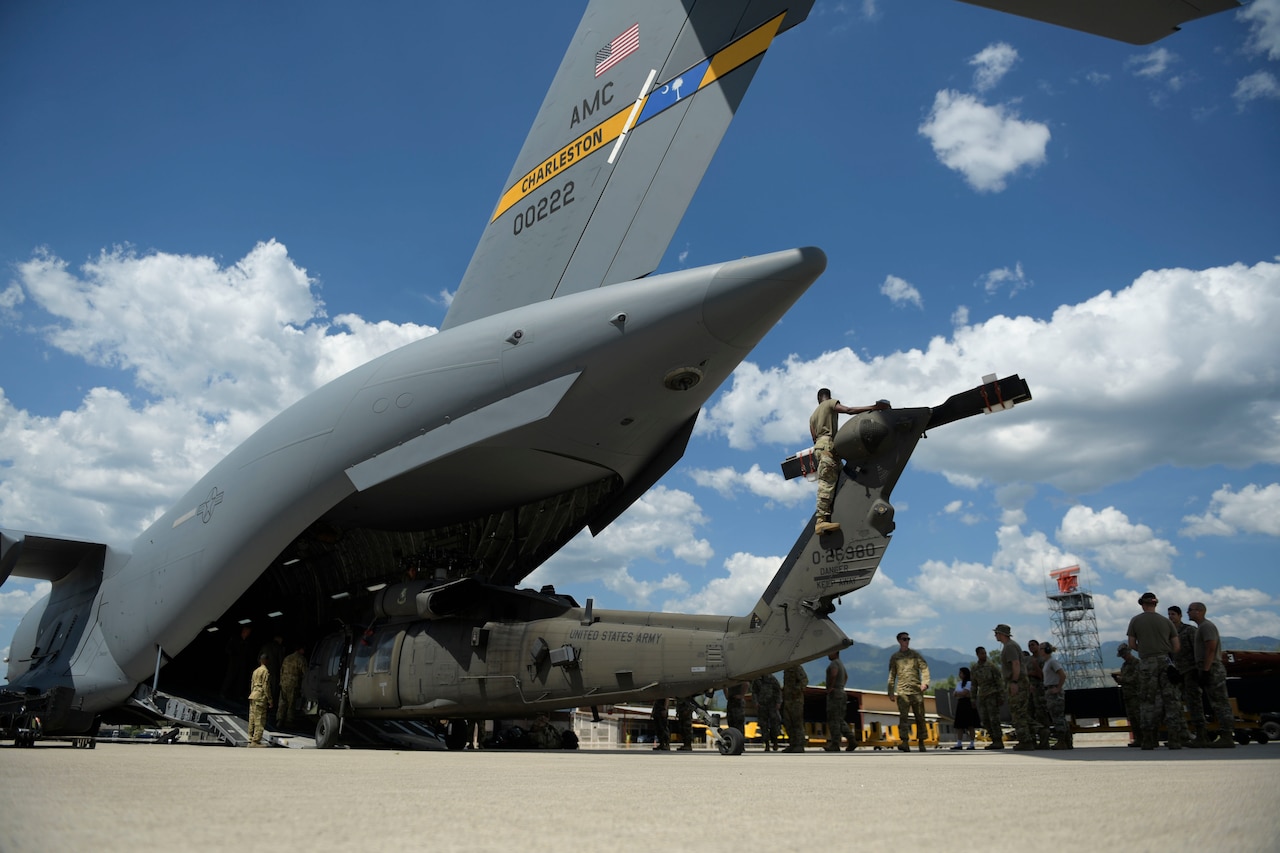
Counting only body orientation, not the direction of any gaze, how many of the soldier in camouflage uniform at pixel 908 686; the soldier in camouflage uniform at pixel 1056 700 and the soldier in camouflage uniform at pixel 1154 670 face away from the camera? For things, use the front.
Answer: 1

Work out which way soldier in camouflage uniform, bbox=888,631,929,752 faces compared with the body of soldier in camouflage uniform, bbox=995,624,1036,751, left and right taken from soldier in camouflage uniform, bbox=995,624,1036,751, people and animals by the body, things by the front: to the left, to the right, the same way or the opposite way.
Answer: to the left

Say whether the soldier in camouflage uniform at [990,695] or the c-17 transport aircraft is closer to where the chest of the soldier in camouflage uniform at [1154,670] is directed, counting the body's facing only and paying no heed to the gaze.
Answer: the soldier in camouflage uniform

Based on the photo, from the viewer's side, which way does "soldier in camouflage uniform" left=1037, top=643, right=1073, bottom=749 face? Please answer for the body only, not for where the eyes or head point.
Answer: to the viewer's left

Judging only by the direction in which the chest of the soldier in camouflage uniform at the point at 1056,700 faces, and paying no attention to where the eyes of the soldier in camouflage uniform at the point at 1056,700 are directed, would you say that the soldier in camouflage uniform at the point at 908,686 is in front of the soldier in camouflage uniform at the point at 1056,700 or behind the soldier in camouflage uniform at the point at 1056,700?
in front

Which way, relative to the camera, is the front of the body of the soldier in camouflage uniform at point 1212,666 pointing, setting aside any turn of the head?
to the viewer's left

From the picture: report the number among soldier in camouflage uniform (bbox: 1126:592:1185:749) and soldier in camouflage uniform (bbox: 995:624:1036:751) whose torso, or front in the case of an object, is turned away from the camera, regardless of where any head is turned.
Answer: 1

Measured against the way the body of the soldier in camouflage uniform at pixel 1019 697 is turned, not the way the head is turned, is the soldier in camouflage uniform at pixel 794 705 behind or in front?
in front

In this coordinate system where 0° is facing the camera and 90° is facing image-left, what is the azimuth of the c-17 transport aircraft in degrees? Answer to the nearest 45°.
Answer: approximately 135°
